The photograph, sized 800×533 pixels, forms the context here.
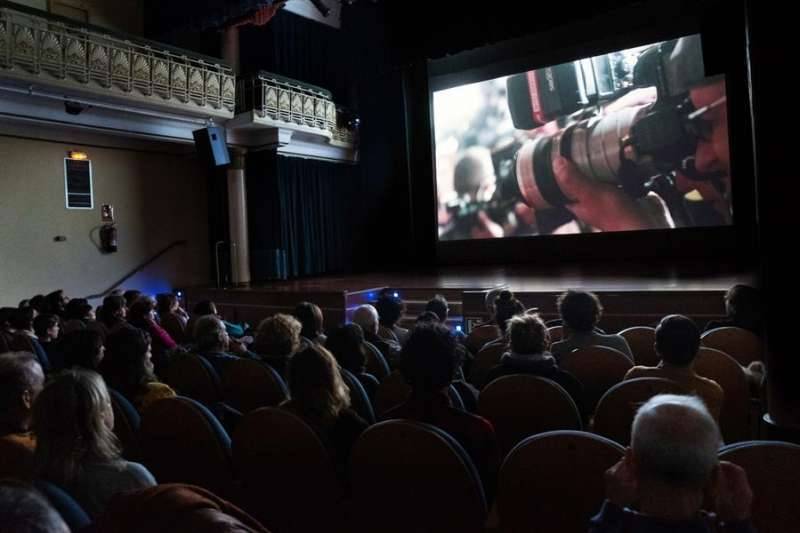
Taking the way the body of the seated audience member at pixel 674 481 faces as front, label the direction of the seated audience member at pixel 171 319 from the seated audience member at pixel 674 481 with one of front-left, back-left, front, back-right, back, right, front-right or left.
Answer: front-left

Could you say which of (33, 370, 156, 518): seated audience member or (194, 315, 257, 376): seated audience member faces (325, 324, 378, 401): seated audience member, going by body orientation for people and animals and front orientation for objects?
(33, 370, 156, 518): seated audience member

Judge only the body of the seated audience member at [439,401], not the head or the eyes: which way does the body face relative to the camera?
away from the camera

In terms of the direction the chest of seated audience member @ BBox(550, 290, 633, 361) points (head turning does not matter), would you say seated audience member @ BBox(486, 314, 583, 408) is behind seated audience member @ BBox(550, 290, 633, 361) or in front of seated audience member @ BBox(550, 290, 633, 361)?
behind

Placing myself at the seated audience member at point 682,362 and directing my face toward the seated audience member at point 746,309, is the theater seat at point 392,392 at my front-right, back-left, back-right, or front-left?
back-left

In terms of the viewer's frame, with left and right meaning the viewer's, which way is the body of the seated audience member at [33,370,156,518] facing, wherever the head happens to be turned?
facing away from the viewer and to the right of the viewer

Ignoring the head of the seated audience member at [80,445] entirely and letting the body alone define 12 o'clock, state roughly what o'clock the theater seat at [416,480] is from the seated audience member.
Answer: The theater seat is roughly at 2 o'clock from the seated audience member.

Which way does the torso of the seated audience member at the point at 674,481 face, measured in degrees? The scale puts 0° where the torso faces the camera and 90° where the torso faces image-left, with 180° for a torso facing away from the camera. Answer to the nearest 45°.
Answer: approximately 180°

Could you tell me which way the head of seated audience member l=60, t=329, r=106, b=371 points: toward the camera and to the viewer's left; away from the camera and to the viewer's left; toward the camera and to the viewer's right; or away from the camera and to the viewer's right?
away from the camera and to the viewer's right

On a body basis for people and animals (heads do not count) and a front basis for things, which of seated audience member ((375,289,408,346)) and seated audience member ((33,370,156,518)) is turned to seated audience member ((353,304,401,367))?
seated audience member ((33,370,156,518))

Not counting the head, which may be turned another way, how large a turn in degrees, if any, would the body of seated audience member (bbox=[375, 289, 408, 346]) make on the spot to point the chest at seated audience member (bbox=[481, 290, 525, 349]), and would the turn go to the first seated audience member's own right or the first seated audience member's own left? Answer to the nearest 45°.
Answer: approximately 90° to the first seated audience member's own right

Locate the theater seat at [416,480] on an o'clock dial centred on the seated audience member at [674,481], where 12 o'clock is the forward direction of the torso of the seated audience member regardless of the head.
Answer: The theater seat is roughly at 10 o'clock from the seated audience member.

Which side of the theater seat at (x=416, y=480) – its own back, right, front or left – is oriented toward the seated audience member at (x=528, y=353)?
front

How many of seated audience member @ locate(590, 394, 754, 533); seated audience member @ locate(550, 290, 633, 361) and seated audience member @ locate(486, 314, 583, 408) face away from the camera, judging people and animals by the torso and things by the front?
3
